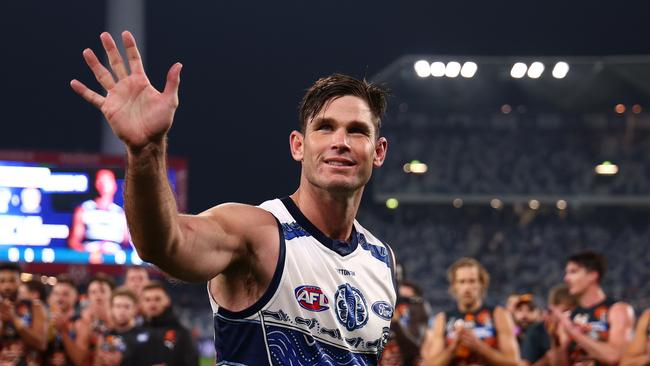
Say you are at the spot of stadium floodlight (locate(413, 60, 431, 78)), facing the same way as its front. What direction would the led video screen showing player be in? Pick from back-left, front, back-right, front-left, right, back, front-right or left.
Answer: front-right

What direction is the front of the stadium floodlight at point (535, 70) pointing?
toward the camera

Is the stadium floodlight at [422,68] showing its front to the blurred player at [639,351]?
yes

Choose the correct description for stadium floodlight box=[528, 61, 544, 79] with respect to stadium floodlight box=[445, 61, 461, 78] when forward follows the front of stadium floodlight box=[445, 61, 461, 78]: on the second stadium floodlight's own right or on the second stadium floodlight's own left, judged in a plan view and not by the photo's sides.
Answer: on the second stadium floodlight's own left

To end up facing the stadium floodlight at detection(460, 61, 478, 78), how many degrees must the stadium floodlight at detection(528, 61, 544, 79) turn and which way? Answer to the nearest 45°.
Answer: approximately 45° to its right

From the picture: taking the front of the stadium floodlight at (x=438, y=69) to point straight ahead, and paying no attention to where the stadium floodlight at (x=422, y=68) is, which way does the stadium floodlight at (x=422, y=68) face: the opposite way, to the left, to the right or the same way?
the same way

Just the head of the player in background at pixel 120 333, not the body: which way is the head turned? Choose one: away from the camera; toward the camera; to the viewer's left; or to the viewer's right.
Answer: toward the camera

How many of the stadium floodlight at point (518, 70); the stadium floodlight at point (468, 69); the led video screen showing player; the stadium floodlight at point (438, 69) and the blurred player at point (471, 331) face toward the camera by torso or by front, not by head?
5

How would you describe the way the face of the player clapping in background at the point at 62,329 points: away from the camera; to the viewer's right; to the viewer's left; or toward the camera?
toward the camera

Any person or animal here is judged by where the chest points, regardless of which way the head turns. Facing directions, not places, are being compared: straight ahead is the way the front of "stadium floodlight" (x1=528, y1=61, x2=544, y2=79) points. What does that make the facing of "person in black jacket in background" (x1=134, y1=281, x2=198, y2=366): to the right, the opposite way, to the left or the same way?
the same way

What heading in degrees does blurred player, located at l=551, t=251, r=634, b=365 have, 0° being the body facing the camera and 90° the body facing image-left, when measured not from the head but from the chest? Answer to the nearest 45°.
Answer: approximately 45°

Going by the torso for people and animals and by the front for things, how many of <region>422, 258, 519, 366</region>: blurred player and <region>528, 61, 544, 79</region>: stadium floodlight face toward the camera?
2

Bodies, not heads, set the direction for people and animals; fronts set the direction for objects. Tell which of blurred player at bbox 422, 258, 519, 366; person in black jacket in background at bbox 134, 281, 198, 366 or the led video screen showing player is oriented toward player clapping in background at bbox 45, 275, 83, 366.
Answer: the led video screen showing player

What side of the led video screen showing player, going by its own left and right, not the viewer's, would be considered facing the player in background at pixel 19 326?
front

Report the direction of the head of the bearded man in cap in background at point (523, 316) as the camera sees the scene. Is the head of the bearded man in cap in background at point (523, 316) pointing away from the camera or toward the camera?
toward the camera

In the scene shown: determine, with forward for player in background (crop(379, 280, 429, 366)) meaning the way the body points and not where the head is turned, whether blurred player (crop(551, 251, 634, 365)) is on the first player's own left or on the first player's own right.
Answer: on the first player's own left

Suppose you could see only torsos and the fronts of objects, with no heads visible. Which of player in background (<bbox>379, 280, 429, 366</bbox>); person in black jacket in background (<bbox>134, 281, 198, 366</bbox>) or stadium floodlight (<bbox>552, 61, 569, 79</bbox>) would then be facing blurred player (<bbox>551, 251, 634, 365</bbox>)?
the stadium floodlight

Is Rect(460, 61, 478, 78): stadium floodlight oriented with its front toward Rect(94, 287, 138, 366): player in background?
yes

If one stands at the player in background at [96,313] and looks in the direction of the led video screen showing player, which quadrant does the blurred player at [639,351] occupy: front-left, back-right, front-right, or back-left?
back-right

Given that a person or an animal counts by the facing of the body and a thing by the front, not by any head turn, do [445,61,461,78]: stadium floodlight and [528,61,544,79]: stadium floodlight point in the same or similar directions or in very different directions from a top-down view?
same or similar directions

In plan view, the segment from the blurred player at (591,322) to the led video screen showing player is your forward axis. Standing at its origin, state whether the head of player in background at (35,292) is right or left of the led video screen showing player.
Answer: left

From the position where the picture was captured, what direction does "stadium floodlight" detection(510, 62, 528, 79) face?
facing the viewer
